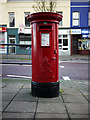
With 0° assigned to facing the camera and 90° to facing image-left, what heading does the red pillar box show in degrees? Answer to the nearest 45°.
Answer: approximately 0°

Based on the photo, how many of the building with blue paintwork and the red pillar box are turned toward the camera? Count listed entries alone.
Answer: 2

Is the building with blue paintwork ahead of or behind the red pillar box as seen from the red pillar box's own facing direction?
behind

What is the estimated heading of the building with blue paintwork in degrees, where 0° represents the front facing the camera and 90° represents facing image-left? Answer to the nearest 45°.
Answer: approximately 0°

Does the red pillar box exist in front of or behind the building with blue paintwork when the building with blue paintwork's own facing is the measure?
in front
